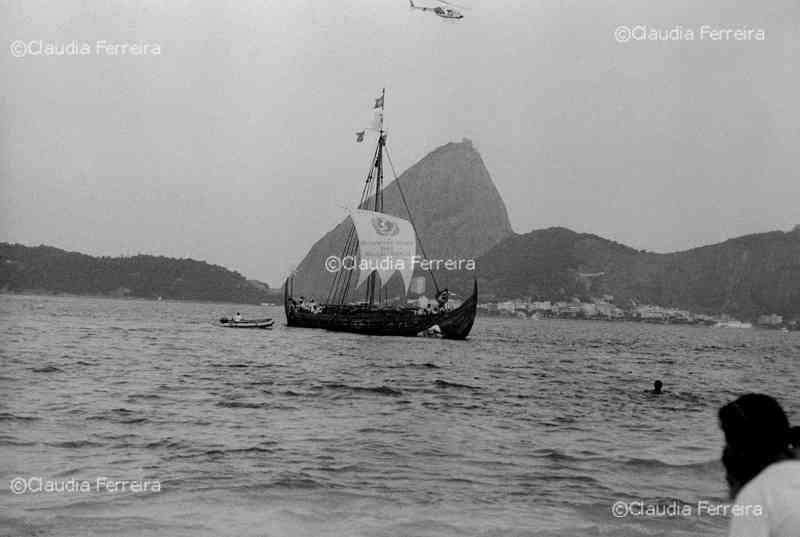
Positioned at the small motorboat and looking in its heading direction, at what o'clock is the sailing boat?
The sailing boat is roughly at 1 o'clock from the small motorboat.

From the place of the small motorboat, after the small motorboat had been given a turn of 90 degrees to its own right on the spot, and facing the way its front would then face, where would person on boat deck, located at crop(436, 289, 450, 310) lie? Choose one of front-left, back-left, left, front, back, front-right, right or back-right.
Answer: front-left

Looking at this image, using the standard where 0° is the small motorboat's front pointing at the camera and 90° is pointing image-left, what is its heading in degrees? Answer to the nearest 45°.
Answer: approximately 270°
